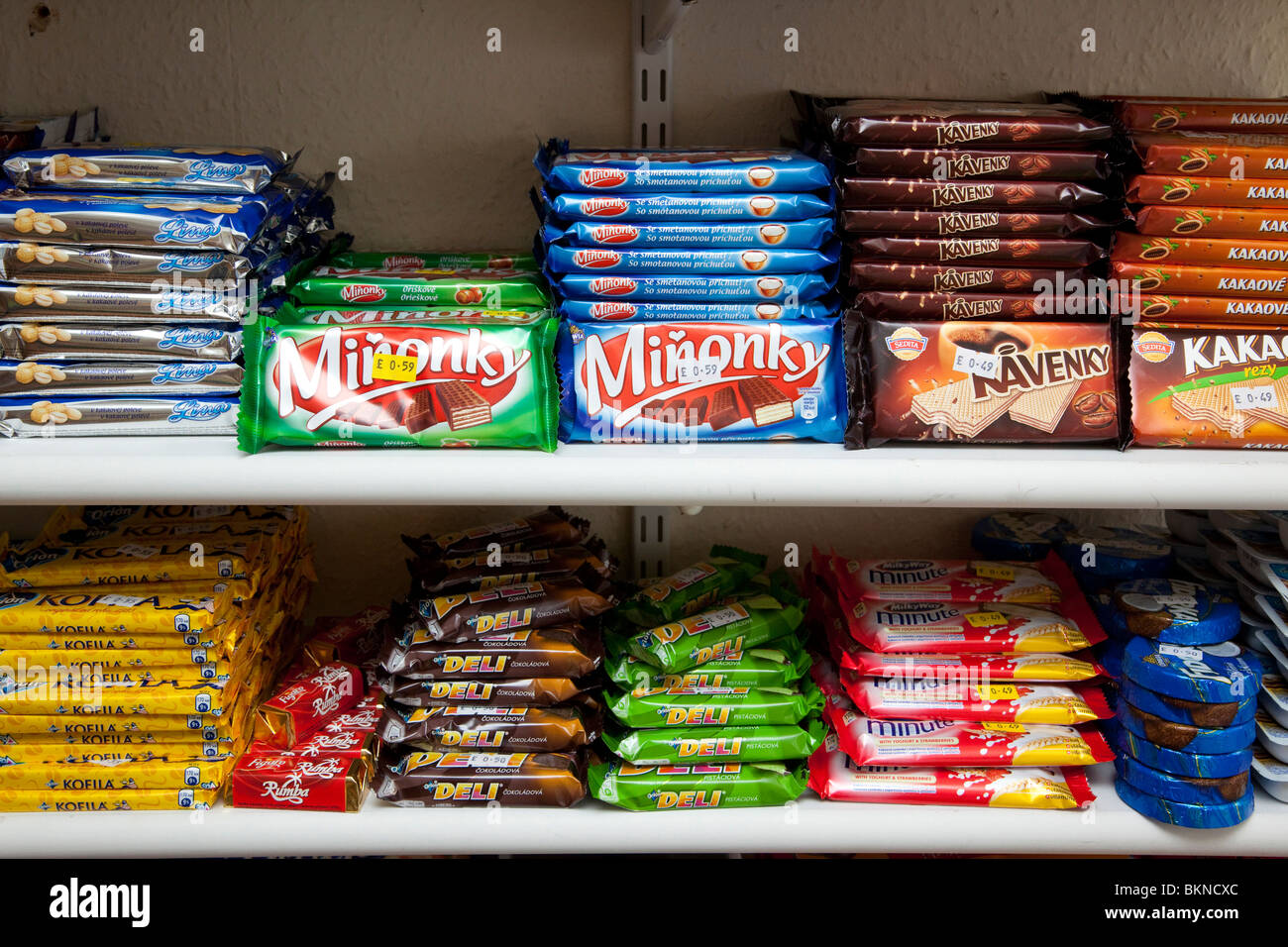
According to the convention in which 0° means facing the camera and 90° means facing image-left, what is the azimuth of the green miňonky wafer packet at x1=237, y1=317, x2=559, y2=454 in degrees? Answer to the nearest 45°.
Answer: approximately 0°

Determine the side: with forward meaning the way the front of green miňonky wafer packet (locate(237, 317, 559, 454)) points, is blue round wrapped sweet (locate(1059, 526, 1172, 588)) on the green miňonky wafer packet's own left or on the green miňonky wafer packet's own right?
on the green miňonky wafer packet's own left

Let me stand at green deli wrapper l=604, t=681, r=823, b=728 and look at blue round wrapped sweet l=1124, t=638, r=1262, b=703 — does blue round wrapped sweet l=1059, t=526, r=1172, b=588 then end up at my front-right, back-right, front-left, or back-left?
front-left

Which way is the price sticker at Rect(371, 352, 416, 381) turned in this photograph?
toward the camera
